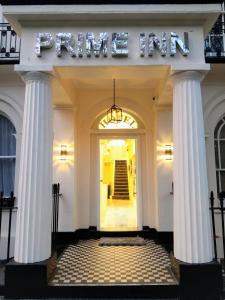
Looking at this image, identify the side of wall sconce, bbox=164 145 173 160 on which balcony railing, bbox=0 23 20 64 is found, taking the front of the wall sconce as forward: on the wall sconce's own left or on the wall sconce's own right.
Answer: on the wall sconce's own right

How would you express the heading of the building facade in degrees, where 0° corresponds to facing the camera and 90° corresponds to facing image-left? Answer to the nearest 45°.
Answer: approximately 0°

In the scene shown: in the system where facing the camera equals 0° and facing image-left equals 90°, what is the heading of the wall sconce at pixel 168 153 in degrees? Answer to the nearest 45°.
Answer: approximately 0°

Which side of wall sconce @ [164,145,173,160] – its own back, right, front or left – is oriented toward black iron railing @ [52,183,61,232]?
right
